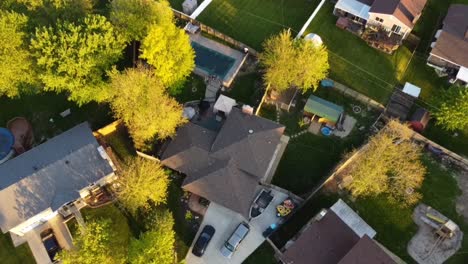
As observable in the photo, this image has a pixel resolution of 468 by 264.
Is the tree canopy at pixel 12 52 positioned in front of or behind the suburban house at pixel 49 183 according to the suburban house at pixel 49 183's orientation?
behind

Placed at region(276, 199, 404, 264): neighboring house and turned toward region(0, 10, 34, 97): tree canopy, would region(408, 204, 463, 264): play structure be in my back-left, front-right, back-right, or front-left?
back-right
